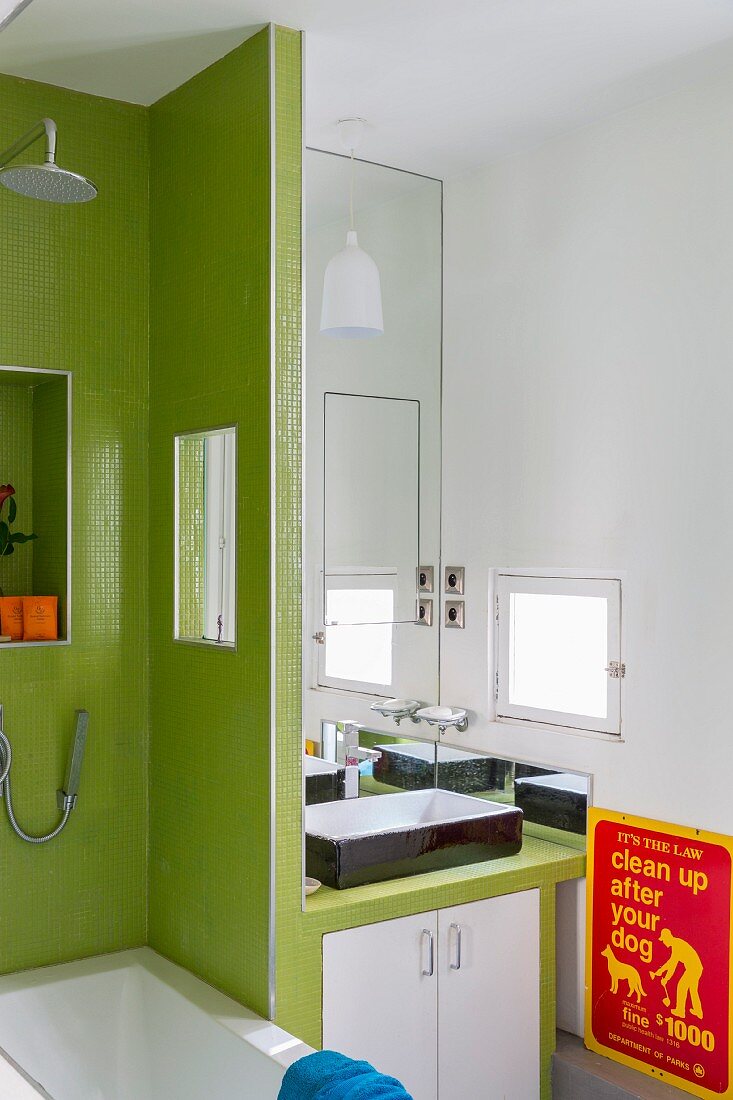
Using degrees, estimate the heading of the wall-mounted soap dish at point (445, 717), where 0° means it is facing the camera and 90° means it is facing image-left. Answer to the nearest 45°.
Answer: approximately 45°

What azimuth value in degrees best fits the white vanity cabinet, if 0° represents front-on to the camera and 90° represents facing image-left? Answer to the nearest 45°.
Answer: approximately 315°
